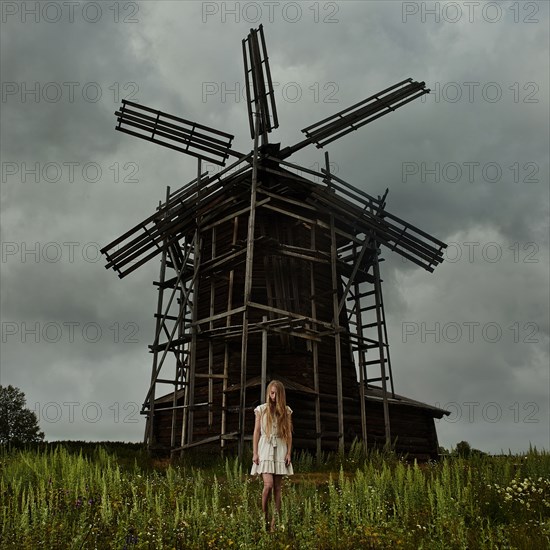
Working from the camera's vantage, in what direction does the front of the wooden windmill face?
facing the viewer

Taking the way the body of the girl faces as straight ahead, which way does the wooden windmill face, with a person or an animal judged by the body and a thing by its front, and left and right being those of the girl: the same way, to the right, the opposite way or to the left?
the same way

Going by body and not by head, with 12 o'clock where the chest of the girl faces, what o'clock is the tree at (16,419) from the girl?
The tree is roughly at 5 o'clock from the girl.

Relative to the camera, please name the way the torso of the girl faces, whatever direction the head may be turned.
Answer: toward the camera

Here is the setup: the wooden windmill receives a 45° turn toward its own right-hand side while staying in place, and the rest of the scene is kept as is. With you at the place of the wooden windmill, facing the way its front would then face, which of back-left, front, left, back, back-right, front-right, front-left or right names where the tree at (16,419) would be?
right

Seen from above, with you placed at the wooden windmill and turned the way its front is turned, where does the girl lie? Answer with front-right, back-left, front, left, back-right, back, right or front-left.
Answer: front

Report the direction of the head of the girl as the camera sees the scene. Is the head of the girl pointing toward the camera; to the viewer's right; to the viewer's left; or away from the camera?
toward the camera

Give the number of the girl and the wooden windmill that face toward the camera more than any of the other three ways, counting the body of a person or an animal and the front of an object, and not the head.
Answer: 2

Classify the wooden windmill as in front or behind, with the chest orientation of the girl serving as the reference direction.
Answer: behind
